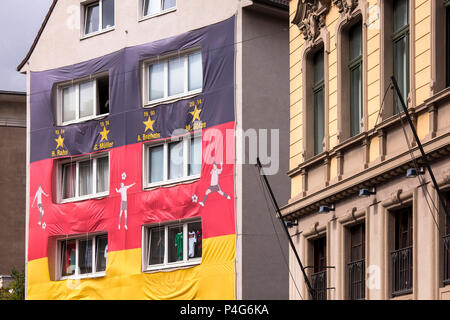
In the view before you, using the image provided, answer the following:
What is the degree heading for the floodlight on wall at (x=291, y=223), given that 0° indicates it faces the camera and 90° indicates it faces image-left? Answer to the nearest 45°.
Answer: approximately 45°

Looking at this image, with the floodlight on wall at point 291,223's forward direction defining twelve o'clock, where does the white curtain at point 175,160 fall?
The white curtain is roughly at 4 o'clock from the floodlight on wall.

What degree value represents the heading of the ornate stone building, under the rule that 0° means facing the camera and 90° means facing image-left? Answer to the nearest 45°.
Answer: approximately 45°

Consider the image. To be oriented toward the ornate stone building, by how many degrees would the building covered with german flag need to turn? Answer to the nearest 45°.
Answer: approximately 45° to its left

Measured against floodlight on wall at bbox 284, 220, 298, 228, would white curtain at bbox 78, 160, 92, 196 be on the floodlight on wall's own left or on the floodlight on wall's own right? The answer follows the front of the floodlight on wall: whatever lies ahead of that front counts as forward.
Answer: on the floodlight on wall's own right

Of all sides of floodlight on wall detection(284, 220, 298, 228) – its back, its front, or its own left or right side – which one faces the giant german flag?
right
